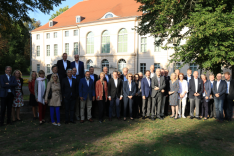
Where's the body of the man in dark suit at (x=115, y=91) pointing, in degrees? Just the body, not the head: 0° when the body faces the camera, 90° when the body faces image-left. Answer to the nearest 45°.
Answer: approximately 0°

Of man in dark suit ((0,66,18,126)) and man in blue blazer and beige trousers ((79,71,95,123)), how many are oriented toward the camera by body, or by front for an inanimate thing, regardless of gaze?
2

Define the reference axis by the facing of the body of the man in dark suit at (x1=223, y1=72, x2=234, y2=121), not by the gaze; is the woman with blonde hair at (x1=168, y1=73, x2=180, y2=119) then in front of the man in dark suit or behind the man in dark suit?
in front

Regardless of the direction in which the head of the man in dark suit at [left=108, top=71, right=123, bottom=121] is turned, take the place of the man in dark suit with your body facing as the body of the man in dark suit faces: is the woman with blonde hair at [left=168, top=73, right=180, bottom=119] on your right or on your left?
on your left

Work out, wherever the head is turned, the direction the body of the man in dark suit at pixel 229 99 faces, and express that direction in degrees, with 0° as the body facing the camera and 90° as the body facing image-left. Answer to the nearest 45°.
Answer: approximately 45°

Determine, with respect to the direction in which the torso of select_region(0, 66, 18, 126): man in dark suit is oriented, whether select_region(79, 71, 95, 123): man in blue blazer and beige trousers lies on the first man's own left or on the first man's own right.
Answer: on the first man's own left

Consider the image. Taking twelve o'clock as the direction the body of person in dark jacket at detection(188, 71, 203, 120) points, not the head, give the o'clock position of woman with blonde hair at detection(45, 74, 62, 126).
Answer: The woman with blonde hair is roughly at 2 o'clock from the person in dark jacket.

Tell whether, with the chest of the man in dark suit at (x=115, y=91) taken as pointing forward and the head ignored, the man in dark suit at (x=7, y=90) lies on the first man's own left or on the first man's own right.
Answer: on the first man's own right

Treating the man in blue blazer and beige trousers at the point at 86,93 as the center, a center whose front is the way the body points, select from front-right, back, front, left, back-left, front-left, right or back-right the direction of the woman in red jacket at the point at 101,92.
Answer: left

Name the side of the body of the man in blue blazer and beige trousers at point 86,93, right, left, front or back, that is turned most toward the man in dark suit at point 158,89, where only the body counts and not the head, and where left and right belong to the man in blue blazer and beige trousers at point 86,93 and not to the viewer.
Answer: left

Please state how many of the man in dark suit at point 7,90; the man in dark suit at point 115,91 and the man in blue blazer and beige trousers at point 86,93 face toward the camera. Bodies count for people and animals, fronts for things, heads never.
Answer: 3

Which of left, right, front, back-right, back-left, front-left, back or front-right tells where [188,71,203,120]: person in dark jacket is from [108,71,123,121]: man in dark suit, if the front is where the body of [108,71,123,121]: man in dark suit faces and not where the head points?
left
